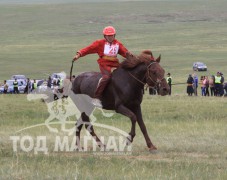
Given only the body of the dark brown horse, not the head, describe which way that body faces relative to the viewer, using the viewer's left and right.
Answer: facing the viewer and to the right of the viewer

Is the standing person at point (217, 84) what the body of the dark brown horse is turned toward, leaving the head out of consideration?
no
